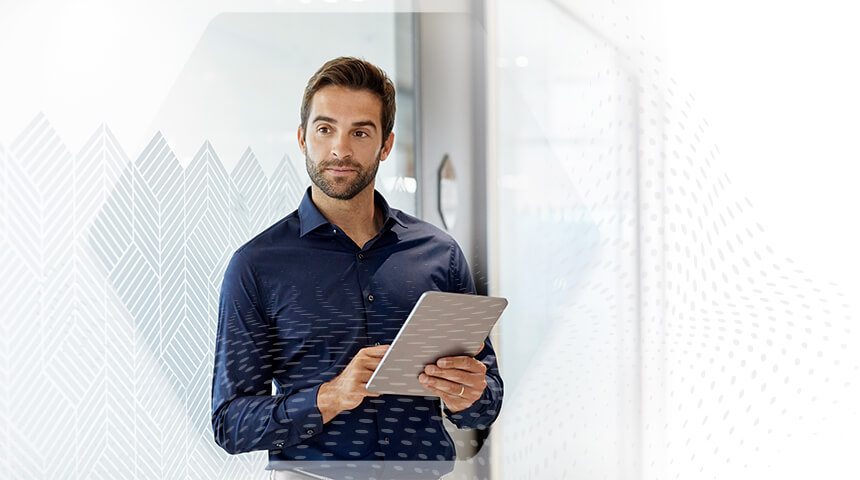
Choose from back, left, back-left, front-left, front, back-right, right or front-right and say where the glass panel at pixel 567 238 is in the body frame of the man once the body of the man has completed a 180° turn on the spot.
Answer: right

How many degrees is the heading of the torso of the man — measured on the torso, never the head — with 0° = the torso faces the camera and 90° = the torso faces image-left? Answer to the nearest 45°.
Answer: approximately 0°
